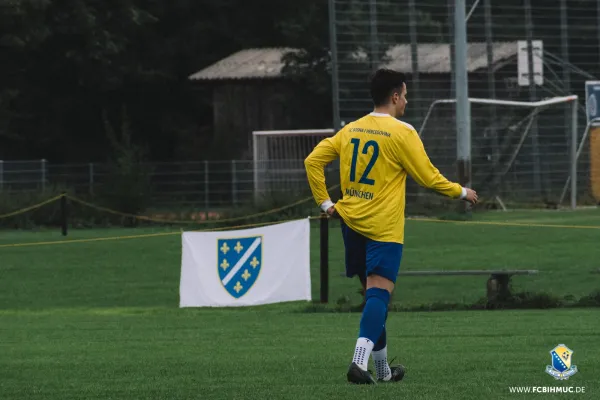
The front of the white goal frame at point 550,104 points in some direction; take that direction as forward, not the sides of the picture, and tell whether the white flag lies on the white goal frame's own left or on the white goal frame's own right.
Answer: on the white goal frame's own right

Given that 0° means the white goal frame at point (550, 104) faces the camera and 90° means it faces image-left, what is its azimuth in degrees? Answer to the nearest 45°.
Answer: approximately 315°

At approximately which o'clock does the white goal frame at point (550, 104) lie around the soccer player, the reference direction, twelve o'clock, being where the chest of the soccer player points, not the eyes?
The white goal frame is roughly at 11 o'clock from the soccer player.

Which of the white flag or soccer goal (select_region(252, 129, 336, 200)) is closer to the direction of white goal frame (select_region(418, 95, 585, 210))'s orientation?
the white flag

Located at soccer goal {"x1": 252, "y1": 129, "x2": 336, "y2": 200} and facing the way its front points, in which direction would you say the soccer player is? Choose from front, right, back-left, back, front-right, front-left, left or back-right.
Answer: front

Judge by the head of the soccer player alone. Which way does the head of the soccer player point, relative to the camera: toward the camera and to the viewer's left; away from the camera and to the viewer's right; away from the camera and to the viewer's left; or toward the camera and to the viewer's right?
away from the camera and to the viewer's right

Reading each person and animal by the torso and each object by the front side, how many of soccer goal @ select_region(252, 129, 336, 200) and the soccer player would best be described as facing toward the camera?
1

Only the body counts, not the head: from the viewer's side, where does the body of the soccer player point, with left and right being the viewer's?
facing away from the viewer and to the right of the viewer

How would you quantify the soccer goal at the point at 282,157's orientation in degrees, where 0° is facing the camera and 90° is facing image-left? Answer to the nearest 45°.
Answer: approximately 0°
